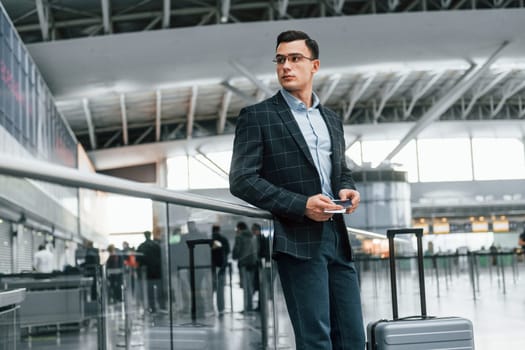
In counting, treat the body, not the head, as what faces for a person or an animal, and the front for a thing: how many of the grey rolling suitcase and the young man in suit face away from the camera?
0

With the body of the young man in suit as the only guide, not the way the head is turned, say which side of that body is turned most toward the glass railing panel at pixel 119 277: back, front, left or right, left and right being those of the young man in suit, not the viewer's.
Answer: right

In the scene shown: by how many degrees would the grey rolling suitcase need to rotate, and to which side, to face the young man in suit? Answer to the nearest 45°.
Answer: approximately 90° to its right

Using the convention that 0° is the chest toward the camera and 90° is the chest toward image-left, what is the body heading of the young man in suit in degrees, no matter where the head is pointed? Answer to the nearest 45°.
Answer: approximately 315°

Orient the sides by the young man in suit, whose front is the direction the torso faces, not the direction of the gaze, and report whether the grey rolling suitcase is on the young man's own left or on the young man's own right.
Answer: on the young man's own left

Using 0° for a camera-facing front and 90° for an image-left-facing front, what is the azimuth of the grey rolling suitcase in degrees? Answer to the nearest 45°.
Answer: approximately 315°

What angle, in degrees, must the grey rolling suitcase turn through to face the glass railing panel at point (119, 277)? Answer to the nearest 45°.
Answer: approximately 90° to its right

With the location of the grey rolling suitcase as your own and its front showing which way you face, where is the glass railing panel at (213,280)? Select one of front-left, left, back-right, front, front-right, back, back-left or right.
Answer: right
